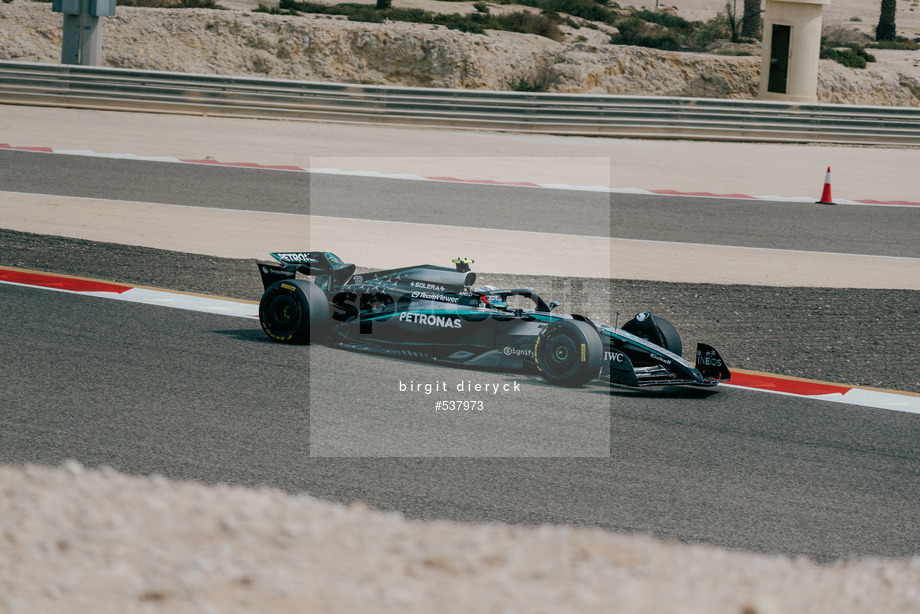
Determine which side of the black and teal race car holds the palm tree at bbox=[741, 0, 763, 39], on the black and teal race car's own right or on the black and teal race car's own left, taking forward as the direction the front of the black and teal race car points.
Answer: on the black and teal race car's own left

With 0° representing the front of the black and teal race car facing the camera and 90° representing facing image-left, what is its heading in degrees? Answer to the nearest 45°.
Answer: approximately 315°

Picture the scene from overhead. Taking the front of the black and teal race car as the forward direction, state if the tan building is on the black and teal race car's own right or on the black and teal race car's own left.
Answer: on the black and teal race car's own left

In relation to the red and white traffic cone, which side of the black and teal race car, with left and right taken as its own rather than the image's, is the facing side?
left

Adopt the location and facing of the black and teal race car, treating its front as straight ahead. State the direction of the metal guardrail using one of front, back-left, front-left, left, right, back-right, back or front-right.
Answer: back-left

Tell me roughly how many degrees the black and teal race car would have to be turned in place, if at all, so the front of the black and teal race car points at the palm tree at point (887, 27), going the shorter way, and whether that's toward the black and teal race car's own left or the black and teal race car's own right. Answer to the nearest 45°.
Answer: approximately 135° to the black and teal race car's own left
